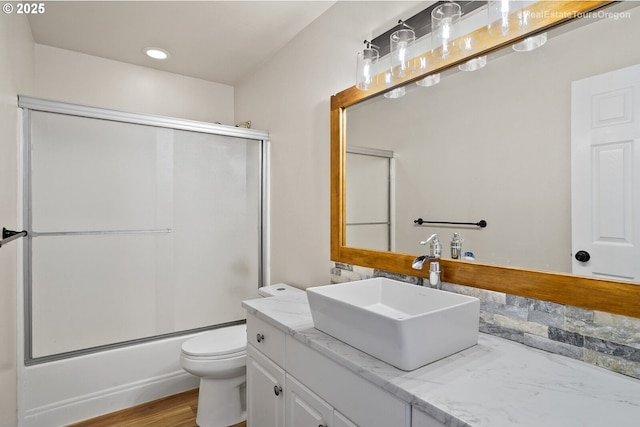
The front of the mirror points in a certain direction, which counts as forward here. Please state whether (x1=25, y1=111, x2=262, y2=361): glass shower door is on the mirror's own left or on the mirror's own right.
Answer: on the mirror's own right

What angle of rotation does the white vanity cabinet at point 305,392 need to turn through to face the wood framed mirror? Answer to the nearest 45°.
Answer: approximately 135° to its left

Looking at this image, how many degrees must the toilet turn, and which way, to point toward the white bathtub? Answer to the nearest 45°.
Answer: approximately 90° to its right

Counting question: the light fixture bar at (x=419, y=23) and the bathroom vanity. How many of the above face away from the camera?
0

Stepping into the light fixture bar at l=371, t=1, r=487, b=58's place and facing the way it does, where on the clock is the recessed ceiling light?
The recessed ceiling light is roughly at 2 o'clock from the light fixture bar.

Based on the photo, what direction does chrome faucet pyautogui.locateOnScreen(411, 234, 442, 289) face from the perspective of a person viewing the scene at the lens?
facing the viewer and to the left of the viewer

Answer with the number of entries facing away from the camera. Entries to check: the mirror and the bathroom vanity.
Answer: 0

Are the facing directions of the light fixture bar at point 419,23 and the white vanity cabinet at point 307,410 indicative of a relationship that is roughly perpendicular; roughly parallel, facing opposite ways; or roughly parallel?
roughly parallel

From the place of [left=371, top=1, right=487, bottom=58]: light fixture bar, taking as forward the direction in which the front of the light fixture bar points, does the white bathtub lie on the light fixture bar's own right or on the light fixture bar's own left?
on the light fixture bar's own right

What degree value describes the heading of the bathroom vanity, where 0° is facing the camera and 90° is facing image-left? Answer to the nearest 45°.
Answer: approximately 45°

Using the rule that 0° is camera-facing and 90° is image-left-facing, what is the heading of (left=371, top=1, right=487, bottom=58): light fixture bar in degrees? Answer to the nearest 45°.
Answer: approximately 45°

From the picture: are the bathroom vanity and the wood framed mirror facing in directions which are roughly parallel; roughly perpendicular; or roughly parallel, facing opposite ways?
roughly parallel

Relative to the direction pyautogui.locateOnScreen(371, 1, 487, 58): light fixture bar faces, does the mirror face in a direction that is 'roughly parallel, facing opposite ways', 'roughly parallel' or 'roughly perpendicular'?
roughly parallel
